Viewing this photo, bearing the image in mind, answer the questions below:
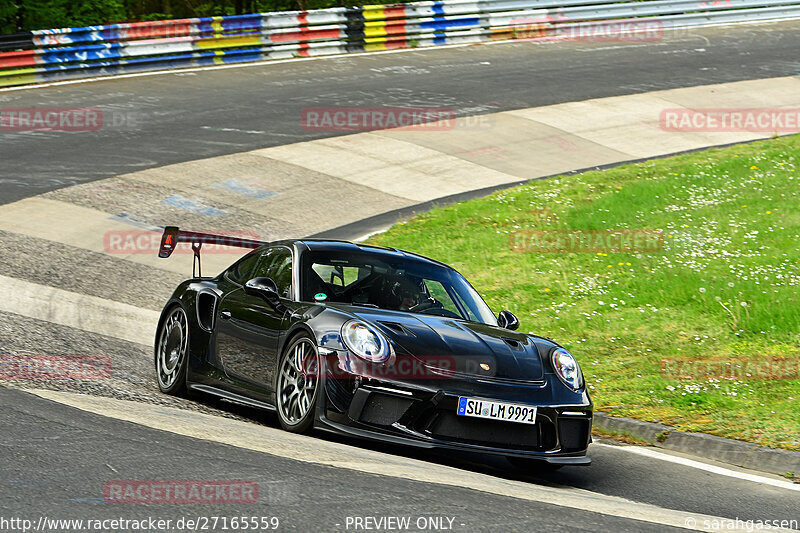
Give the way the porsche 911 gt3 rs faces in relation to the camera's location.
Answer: facing the viewer and to the right of the viewer

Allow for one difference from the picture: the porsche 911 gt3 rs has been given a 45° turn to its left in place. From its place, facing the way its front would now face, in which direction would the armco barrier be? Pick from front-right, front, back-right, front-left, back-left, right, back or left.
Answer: left
